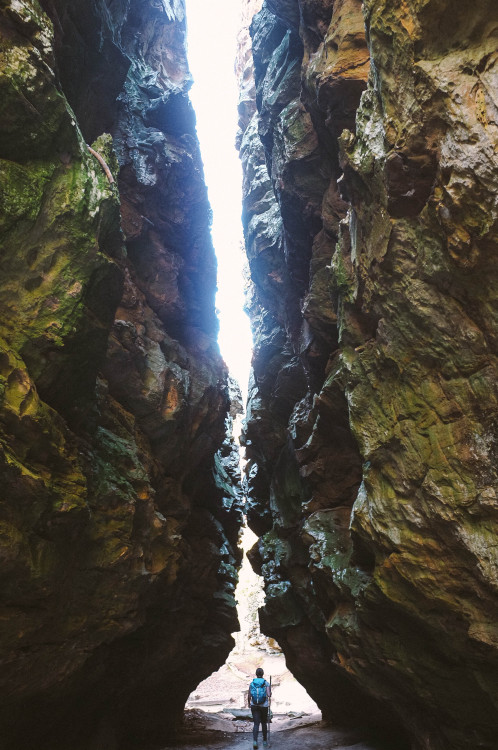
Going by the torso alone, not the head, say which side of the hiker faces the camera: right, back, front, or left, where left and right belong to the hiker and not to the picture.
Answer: back
